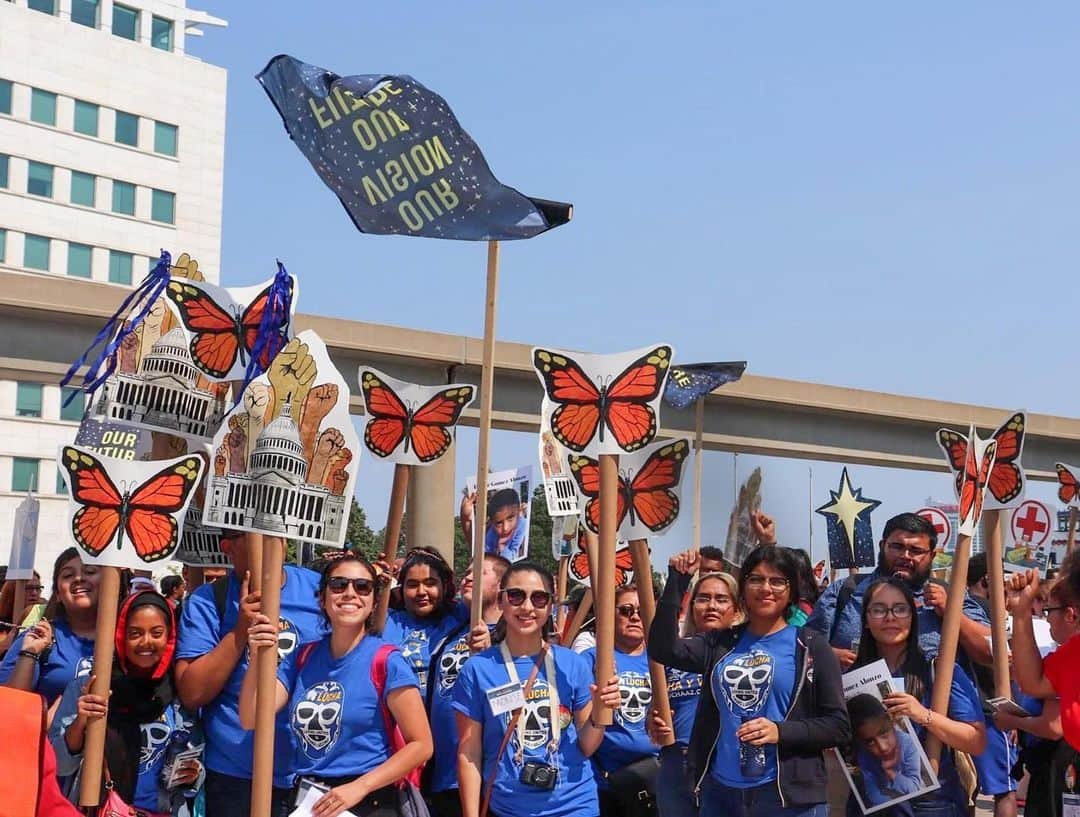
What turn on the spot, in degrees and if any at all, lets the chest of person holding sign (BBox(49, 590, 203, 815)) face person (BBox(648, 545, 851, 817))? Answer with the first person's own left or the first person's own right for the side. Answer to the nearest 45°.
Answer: approximately 90° to the first person's own left

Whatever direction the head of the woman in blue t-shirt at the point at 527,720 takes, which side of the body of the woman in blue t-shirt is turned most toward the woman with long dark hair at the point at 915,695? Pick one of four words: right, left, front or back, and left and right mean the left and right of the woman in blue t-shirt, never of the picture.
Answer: left

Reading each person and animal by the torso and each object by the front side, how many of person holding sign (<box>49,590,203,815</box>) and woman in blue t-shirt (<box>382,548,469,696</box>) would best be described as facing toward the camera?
2

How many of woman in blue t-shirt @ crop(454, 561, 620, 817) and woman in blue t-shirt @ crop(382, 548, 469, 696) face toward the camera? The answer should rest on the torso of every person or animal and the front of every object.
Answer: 2

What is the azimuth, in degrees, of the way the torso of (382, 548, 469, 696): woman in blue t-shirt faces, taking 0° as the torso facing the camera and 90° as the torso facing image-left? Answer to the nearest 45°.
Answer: approximately 0°

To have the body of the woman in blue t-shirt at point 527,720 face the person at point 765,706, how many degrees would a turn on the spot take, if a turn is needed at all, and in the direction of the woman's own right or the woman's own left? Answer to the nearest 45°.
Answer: approximately 90° to the woman's own left
